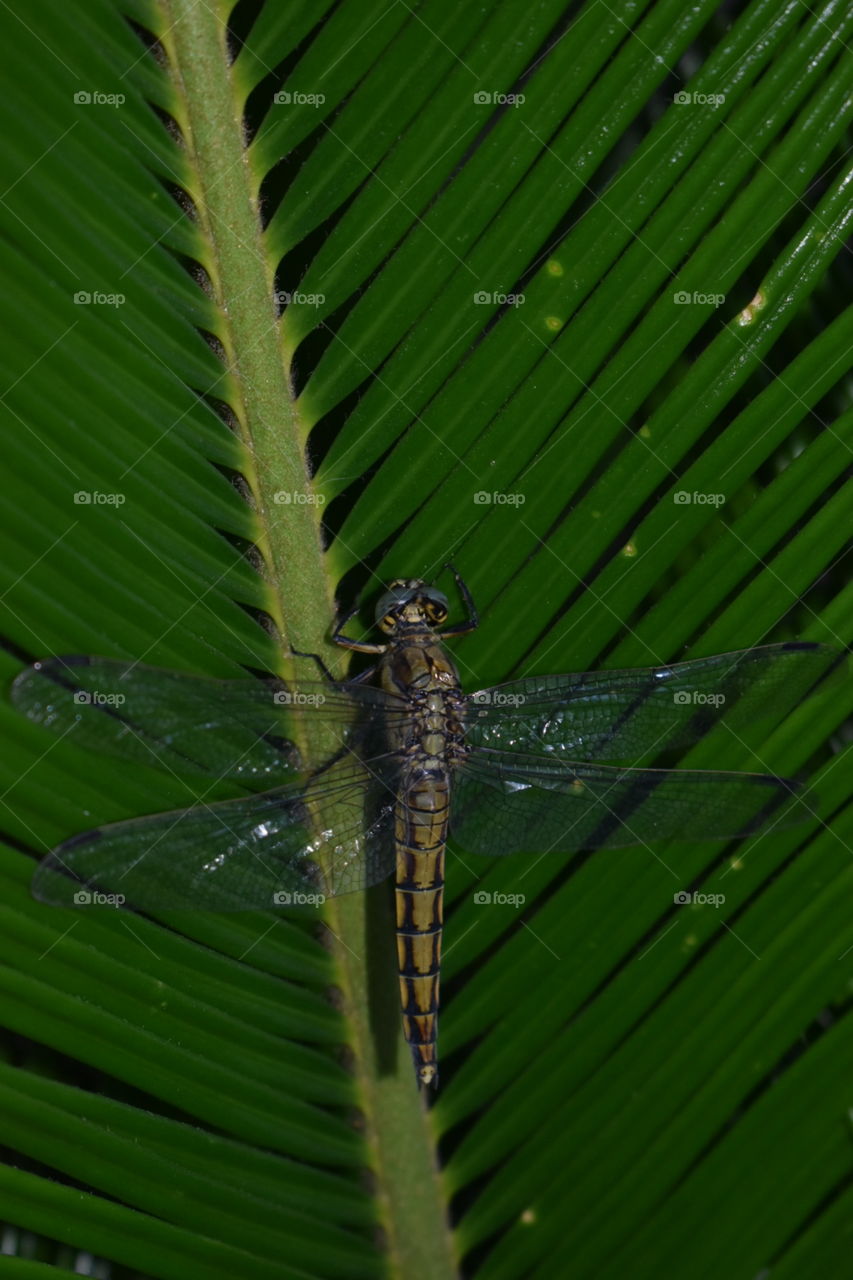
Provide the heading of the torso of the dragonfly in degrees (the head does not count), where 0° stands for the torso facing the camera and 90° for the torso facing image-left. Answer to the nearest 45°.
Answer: approximately 180°
